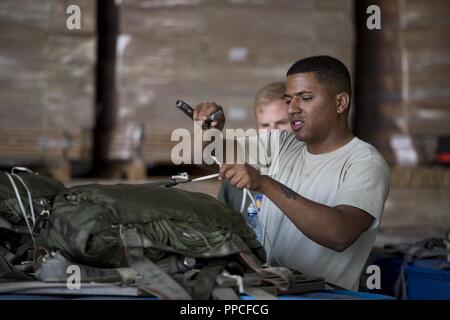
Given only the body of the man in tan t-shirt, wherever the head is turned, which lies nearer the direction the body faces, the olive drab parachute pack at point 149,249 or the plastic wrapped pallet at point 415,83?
the olive drab parachute pack

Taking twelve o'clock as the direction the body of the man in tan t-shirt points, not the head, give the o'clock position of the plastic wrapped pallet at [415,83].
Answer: The plastic wrapped pallet is roughly at 5 o'clock from the man in tan t-shirt.

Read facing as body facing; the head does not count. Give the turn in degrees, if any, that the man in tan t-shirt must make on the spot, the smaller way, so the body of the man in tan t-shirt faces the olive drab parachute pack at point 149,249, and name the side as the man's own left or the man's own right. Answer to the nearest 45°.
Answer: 0° — they already face it

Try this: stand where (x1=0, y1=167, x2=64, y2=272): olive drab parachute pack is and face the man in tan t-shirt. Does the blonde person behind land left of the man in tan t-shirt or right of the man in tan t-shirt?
left

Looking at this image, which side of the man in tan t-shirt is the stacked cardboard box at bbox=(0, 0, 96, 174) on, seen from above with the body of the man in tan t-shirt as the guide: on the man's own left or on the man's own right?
on the man's own right

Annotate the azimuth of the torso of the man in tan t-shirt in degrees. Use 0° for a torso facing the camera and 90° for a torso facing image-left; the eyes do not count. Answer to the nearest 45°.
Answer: approximately 45°

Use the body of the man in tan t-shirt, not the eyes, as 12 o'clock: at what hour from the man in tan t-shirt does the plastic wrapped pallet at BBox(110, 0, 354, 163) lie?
The plastic wrapped pallet is roughly at 4 o'clock from the man in tan t-shirt.

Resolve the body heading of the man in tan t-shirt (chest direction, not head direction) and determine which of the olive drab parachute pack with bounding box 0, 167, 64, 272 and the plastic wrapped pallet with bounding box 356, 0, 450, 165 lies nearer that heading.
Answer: the olive drab parachute pack

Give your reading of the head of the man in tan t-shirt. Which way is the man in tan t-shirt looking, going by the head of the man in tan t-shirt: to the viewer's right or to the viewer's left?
to the viewer's left
